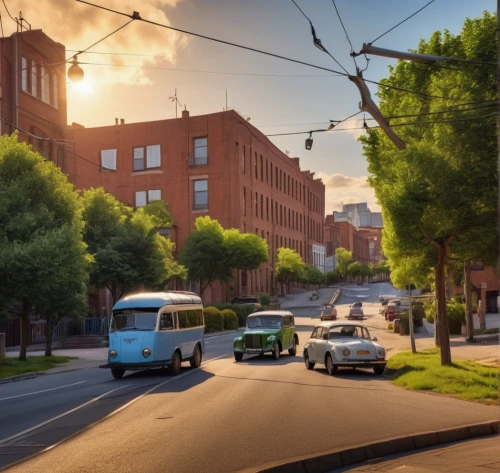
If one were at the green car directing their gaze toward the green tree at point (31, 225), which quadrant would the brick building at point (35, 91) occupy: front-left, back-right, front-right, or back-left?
front-right

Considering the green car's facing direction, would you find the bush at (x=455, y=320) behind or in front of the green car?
behind

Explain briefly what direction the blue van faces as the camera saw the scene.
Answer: facing the viewer and to the left of the viewer

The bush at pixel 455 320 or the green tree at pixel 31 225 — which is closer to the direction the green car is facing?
the green tree

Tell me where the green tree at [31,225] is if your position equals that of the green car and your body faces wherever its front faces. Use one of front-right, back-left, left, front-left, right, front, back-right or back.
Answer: front-right

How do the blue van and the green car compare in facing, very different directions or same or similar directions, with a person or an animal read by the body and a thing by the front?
same or similar directions

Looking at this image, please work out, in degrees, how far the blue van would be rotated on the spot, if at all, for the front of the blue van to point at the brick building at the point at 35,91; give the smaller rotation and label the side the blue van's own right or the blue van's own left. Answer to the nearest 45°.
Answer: approximately 135° to the blue van's own right

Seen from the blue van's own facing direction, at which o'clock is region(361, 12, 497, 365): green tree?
The green tree is roughly at 9 o'clock from the blue van.

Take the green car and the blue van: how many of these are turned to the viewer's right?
0

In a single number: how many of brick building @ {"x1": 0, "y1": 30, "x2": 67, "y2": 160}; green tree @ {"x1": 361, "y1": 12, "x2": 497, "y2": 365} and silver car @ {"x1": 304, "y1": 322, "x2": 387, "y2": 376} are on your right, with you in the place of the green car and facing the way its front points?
1

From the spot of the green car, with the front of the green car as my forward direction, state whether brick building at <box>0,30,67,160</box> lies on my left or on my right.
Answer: on my right

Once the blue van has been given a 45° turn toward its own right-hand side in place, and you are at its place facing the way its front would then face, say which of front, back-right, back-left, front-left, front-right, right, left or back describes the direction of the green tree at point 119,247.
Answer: right
